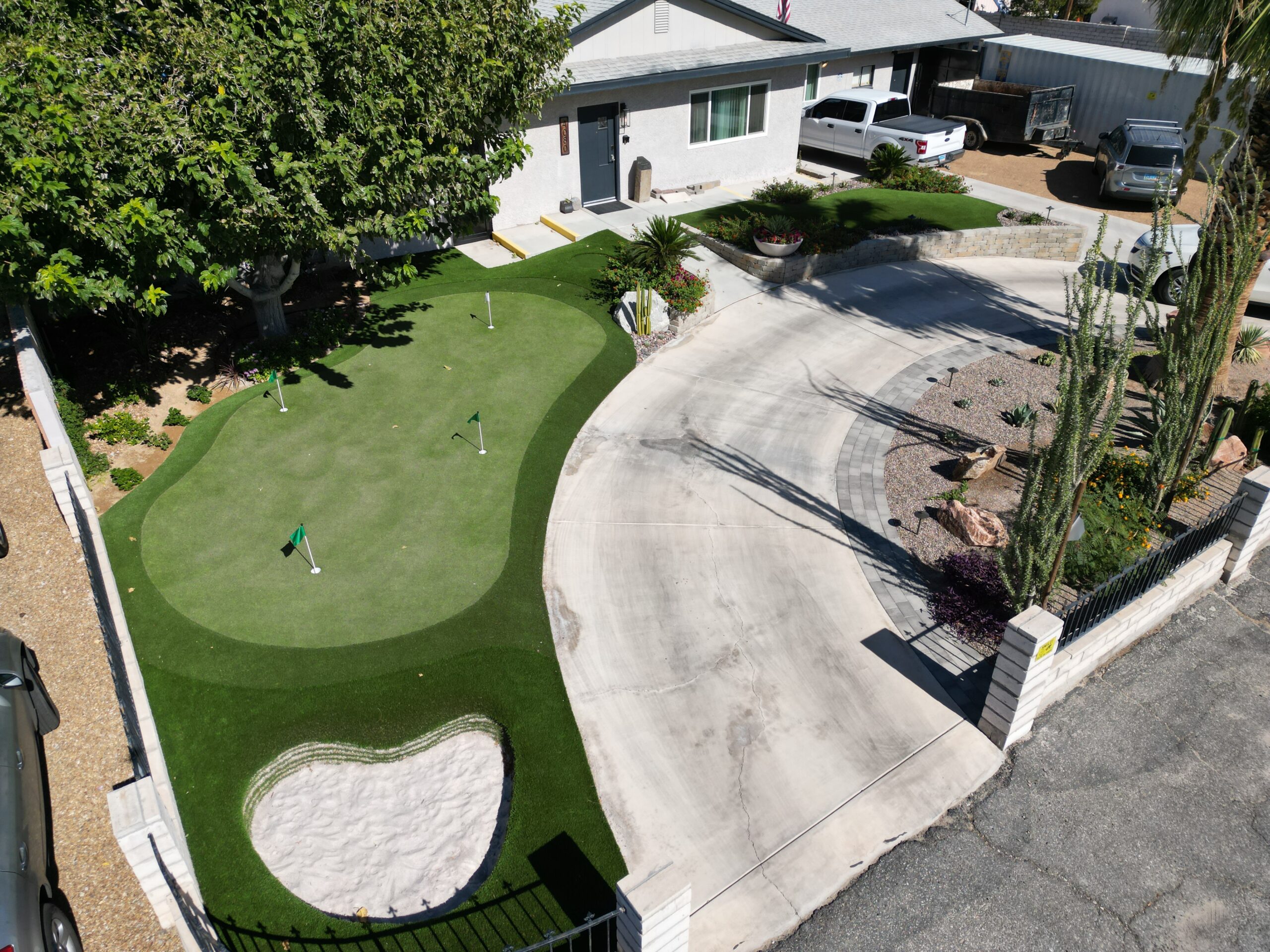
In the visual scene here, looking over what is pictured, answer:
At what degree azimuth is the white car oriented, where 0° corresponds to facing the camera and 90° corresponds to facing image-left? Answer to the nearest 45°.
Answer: approximately 45°

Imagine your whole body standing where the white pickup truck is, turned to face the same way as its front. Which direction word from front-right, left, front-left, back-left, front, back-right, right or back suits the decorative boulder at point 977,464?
back-left

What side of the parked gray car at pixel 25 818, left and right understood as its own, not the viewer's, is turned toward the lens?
back

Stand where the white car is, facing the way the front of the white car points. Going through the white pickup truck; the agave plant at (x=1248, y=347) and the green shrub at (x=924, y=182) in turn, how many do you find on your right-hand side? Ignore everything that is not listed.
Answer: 2

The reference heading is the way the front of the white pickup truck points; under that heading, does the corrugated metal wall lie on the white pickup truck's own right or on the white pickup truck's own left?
on the white pickup truck's own right

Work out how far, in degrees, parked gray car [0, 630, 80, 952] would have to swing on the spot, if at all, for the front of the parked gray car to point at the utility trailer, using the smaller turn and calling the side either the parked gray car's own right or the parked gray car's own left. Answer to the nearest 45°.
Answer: approximately 90° to the parked gray car's own right

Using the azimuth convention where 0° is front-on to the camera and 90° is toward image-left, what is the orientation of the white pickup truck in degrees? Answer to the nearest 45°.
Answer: approximately 135°

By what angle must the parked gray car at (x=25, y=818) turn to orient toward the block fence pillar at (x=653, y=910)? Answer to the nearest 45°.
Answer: approximately 135° to its right

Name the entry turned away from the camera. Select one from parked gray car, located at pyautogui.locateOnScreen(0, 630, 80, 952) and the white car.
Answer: the parked gray car

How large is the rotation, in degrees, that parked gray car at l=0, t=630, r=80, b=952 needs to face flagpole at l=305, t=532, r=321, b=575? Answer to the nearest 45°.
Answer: approximately 45° to its right

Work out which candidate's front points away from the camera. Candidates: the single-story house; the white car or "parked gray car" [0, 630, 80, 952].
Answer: the parked gray car

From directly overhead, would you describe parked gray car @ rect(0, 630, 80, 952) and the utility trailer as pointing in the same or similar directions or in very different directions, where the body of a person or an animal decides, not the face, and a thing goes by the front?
very different directions

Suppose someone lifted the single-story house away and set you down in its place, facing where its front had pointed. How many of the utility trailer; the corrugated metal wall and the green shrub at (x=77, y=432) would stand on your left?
2

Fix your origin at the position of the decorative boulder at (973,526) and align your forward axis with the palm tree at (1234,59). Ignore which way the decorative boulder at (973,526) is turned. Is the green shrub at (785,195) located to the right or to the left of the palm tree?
left
